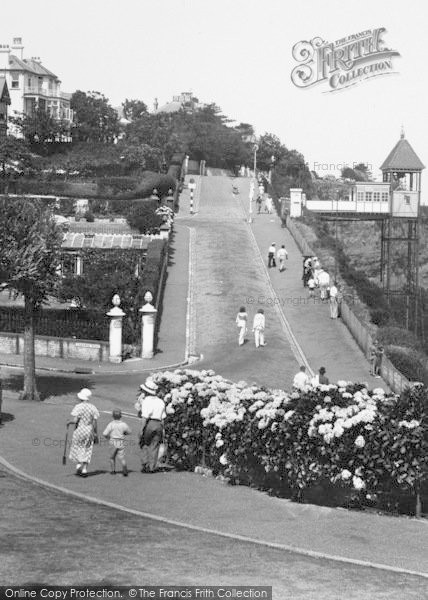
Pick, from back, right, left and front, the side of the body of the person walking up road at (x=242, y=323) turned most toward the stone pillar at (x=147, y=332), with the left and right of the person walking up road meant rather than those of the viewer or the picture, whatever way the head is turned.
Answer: left

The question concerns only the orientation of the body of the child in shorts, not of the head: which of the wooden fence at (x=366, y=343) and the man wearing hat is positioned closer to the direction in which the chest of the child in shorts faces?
the wooden fence

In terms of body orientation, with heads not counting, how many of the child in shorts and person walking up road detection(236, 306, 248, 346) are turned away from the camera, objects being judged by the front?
2

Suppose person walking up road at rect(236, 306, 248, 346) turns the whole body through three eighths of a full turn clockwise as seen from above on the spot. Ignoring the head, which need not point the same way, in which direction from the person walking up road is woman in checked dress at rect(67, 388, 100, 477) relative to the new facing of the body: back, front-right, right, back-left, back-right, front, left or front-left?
front-right

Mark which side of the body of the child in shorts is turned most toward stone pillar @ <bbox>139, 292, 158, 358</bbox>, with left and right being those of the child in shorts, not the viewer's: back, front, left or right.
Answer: front

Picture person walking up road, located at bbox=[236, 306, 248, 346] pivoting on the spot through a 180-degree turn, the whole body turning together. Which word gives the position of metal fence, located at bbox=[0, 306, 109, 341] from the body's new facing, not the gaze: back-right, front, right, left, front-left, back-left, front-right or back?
right

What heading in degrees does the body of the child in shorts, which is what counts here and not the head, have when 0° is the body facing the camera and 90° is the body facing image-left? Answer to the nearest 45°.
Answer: approximately 180°

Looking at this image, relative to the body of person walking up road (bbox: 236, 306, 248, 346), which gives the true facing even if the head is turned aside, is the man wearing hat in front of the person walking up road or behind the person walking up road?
behind

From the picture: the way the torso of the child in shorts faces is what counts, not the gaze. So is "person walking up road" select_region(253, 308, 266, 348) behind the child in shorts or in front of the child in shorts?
in front

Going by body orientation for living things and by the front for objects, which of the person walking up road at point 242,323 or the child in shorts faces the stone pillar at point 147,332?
the child in shorts

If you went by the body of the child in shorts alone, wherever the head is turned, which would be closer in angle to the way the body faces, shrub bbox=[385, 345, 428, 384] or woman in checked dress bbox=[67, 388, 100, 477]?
the shrub

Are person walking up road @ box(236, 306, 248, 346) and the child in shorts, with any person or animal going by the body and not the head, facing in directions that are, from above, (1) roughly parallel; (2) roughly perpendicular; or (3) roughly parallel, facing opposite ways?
roughly parallel

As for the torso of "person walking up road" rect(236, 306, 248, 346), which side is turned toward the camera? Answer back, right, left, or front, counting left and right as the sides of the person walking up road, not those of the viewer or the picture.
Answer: back

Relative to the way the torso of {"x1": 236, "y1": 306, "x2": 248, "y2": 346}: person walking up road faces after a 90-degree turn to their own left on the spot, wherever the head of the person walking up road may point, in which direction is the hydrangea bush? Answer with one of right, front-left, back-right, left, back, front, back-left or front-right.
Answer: left

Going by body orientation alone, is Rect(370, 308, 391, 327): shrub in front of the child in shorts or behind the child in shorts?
in front
